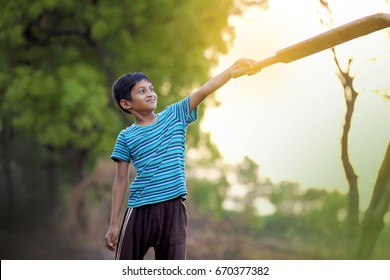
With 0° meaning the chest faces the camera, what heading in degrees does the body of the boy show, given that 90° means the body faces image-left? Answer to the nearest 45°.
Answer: approximately 315°

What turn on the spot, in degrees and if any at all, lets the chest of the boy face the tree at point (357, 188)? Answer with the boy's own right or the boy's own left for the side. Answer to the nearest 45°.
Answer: approximately 90° to the boy's own left
